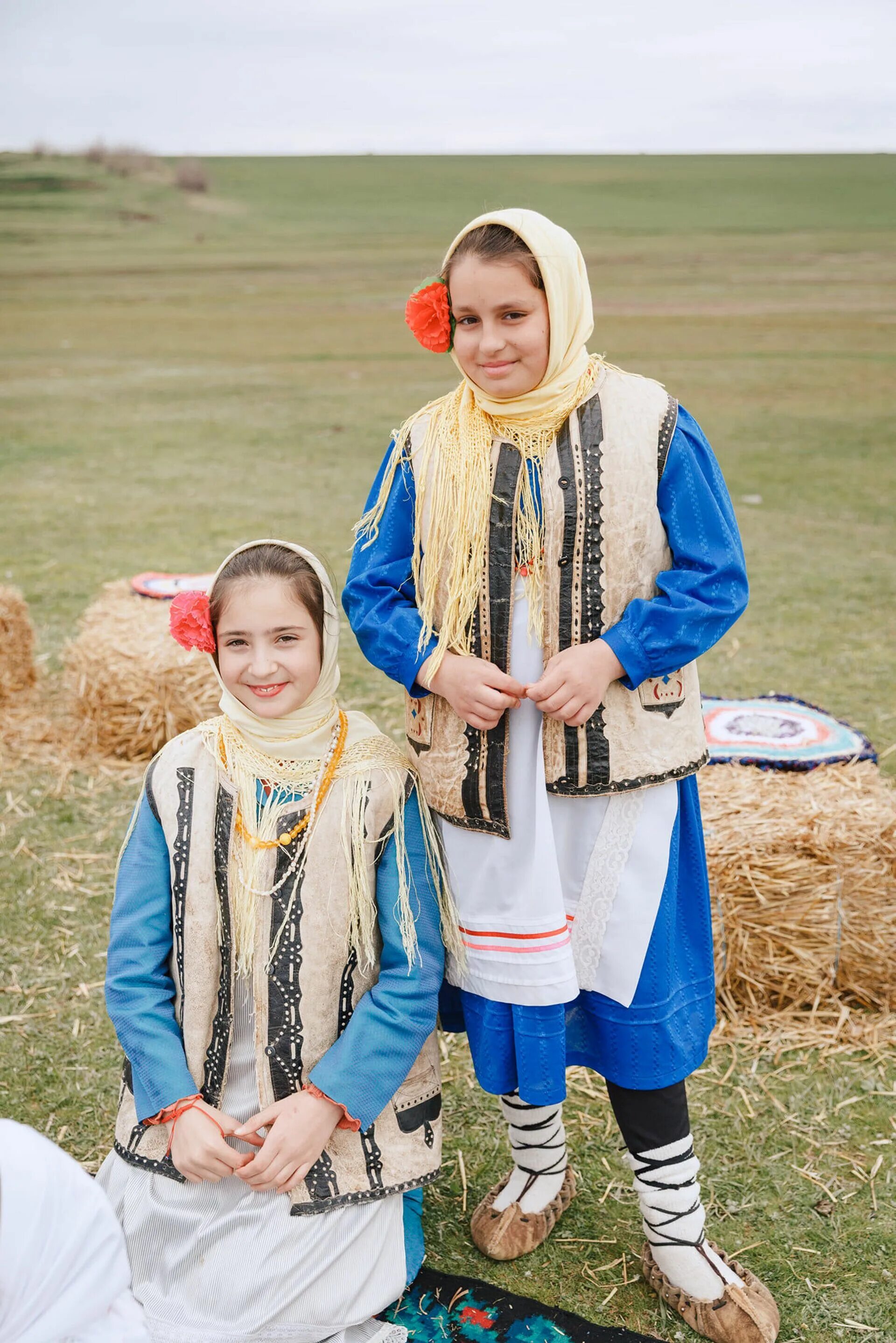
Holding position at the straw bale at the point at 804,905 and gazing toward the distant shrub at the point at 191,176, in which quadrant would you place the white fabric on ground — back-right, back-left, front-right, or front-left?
back-left

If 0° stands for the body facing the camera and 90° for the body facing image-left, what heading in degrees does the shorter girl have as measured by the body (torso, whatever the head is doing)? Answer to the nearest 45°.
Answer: approximately 0°

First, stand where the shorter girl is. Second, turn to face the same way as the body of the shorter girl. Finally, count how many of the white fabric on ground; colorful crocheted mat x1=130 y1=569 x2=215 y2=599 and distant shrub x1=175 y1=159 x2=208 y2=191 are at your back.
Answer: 2

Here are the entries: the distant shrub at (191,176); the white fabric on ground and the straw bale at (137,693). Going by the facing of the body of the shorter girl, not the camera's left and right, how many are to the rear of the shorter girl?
2

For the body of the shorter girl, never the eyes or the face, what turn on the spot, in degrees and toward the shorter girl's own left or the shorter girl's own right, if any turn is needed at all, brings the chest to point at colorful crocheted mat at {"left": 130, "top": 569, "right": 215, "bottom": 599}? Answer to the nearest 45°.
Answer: approximately 180°

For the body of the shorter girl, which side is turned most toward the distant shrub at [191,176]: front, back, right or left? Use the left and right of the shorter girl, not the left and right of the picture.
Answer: back

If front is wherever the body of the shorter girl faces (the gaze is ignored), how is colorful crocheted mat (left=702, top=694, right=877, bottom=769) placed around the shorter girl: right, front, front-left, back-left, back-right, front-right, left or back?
back-left

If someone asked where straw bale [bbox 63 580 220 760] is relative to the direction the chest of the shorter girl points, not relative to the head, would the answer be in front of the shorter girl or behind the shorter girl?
behind
